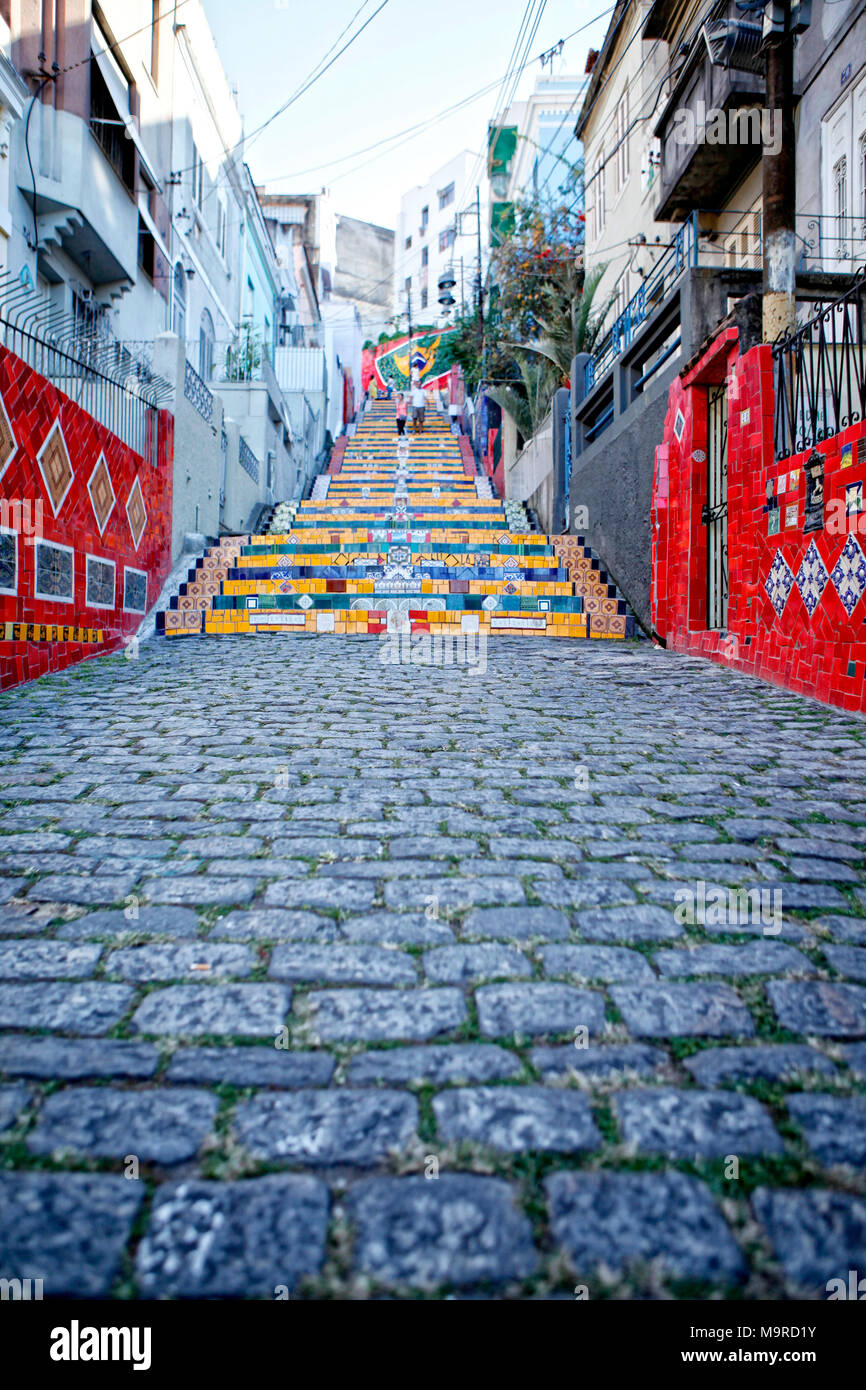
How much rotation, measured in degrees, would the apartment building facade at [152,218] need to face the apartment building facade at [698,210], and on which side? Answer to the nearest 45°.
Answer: approximately 45° to its right

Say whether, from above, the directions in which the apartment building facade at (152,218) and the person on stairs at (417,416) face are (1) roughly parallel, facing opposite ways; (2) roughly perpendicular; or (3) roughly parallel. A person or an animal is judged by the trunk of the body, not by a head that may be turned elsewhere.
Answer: roughly perpendicular

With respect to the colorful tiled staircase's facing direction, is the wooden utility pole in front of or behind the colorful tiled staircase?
in front

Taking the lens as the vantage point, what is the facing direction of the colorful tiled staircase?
facing the viewer

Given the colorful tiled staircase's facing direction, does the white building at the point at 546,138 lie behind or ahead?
behind

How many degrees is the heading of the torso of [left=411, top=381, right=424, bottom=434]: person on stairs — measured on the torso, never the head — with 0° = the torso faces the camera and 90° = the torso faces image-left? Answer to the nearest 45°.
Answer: approximately 0°

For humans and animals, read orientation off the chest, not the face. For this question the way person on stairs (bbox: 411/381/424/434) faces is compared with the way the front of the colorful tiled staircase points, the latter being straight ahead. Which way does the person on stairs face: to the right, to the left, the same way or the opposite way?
the same way

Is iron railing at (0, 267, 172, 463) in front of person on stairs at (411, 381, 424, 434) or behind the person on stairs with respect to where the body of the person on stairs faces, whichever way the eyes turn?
in front

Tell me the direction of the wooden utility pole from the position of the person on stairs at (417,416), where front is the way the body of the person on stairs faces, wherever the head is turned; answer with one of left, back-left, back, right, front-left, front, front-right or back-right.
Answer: front

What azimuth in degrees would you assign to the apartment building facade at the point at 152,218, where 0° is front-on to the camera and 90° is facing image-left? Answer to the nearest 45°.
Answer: approximately 270°
